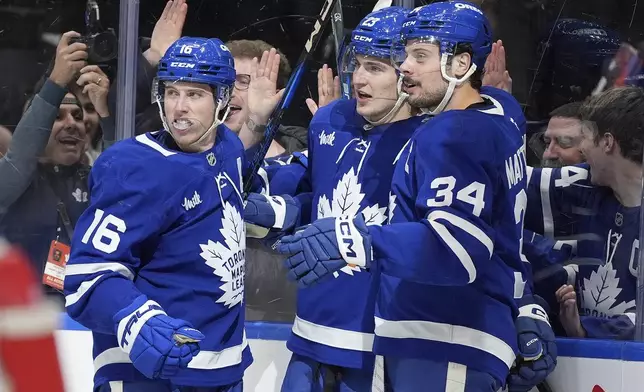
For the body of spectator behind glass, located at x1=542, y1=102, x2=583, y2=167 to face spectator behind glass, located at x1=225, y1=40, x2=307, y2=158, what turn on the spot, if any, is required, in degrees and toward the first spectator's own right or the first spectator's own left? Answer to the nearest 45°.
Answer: approximately 45° to the first spectator's own right

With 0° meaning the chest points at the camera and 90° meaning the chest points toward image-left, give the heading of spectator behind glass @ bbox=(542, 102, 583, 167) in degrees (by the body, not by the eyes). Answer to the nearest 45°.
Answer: approximately 45°

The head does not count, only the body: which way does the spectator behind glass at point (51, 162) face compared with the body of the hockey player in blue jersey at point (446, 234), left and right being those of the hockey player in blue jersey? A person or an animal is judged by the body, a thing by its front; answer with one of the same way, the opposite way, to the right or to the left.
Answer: the opposite way

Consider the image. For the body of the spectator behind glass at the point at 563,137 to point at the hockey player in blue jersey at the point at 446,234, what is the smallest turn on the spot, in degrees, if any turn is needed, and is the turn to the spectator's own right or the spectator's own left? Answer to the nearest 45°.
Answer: approximately 45° to the spectator's own left

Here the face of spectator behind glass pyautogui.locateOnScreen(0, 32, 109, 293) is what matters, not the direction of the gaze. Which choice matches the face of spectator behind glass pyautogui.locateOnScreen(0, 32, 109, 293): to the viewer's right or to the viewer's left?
to the viewer's right

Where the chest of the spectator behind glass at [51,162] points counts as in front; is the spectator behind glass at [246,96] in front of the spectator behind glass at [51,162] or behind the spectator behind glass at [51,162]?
in front

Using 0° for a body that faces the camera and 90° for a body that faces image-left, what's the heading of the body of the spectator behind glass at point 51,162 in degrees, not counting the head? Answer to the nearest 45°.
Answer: approximately 315°

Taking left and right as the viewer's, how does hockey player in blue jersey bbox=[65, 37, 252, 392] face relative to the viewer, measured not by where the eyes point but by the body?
facing the viewer and to the right of the viewer

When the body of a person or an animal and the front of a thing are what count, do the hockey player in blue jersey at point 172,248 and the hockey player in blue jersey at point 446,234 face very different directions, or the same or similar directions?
very different directions

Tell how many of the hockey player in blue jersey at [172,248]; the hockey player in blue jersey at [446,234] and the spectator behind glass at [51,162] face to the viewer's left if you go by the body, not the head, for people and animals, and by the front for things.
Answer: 1
